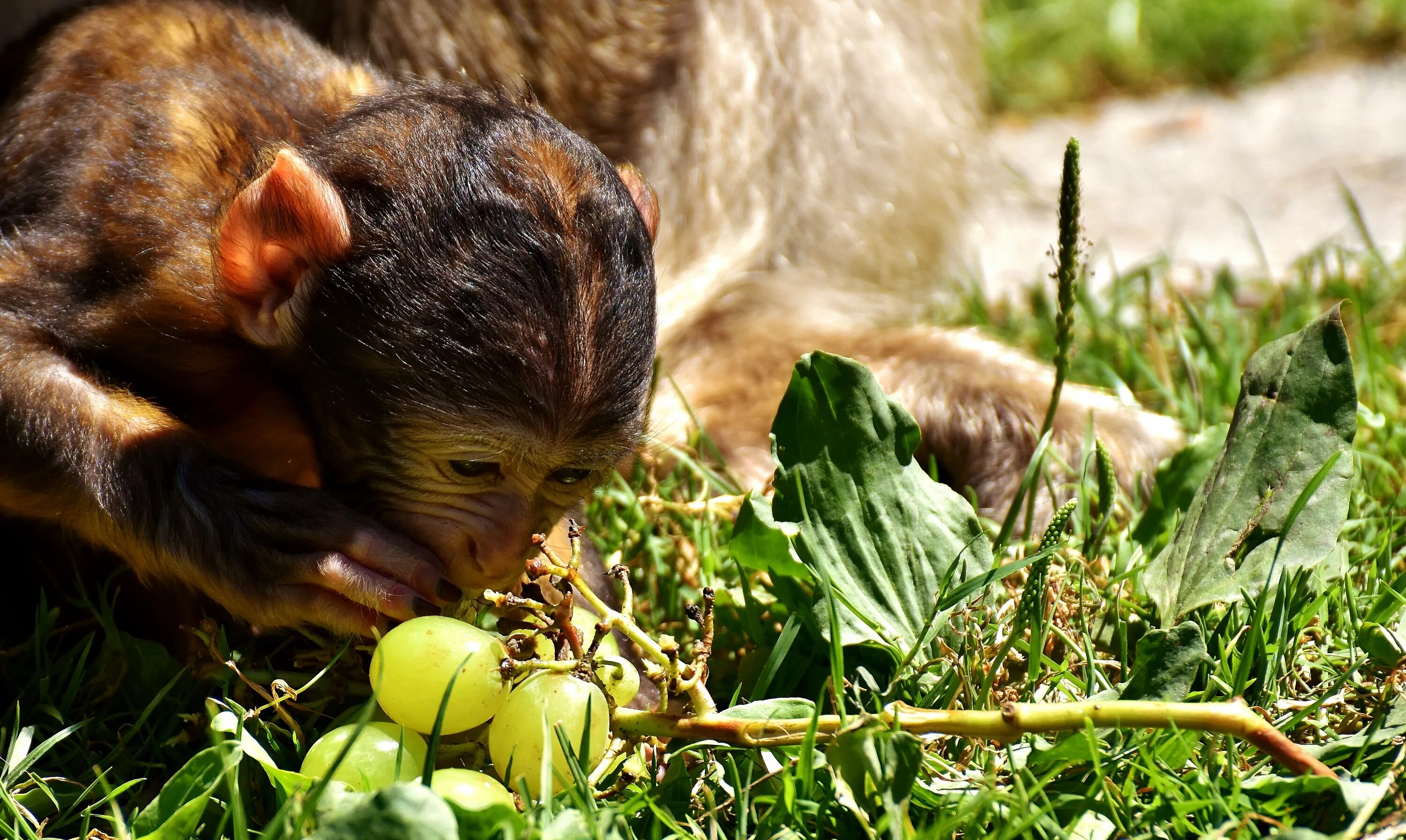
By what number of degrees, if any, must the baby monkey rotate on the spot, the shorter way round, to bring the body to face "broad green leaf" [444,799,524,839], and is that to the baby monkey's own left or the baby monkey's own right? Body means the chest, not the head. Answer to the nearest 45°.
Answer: approximately 45° to the baby monkey's own right

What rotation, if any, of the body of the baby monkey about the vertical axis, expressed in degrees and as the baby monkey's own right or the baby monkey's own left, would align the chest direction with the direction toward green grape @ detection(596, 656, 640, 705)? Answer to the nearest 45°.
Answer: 0° — it already faces it

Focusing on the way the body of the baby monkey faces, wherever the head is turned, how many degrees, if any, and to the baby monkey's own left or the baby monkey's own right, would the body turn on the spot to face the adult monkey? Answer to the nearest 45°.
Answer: approximately 90° to the baby monkey's own left

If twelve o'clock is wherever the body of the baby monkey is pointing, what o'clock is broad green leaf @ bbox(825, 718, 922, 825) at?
The broad green leaf is roughly at 12 o'clock from the baby monkey.

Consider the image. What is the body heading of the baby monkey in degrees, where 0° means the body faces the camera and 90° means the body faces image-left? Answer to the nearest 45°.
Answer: approximately 315°

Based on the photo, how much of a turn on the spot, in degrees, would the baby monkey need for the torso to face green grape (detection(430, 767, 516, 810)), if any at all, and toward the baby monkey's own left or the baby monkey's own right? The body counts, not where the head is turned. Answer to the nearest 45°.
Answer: approximately 45° to the baby monkey's own right
